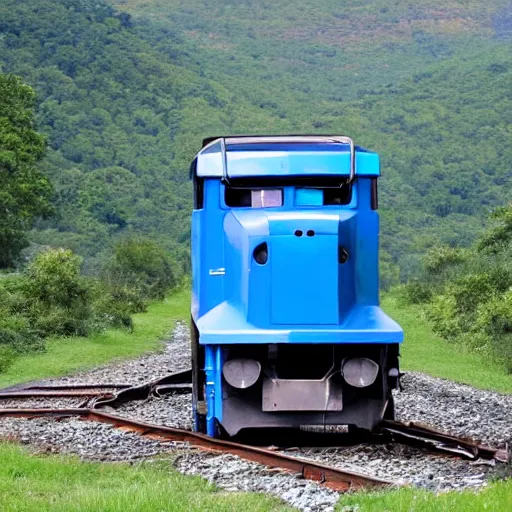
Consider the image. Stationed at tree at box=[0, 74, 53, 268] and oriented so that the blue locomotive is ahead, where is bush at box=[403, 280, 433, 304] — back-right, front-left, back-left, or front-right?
front-left

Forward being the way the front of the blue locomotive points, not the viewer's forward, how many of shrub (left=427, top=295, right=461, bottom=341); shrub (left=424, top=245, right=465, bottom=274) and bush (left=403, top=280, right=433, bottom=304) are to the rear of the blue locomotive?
3

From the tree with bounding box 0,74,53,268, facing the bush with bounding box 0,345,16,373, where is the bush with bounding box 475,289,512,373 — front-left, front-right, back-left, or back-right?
front-left

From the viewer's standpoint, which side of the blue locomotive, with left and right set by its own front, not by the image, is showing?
front

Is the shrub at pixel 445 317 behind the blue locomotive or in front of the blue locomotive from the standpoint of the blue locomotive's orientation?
behind

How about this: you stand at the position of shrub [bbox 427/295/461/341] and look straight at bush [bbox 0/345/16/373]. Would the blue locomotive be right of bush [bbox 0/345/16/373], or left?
left

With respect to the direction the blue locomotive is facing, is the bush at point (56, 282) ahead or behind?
behind

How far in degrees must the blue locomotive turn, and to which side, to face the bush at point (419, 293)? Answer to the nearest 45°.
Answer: approximately 180°
